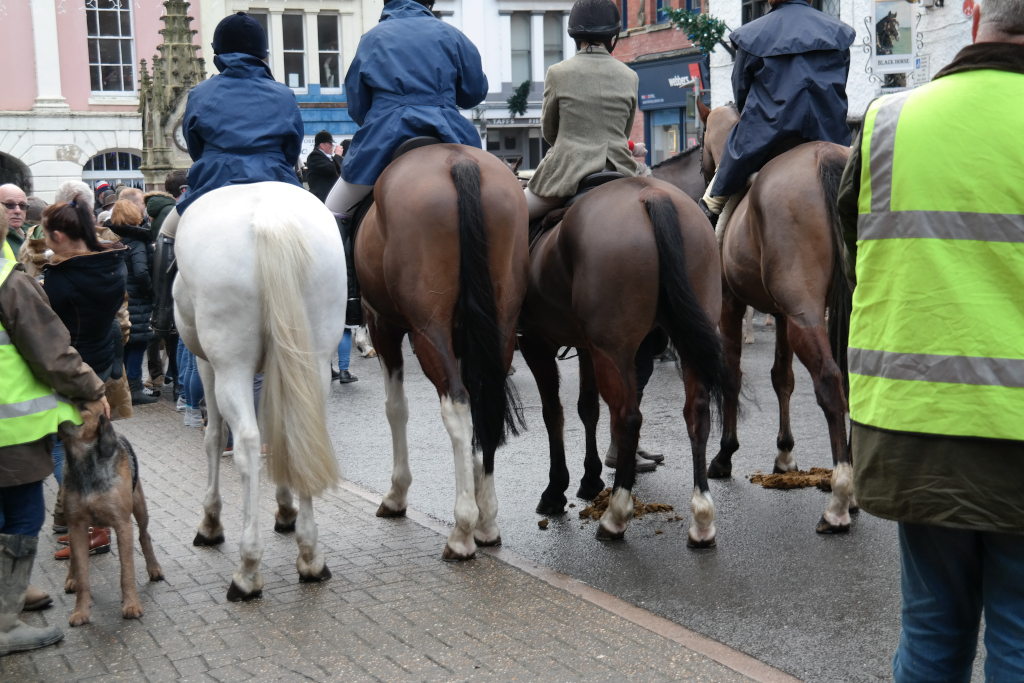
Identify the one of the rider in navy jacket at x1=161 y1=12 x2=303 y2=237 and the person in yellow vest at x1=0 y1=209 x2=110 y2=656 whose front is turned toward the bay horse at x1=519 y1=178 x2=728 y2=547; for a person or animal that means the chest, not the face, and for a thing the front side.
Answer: the person in yellow vest

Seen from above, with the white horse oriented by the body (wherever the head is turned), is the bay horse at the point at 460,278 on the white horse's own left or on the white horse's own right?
on the white horse's own right

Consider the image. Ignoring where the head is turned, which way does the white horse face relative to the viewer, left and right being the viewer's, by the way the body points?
facing away from the viewer

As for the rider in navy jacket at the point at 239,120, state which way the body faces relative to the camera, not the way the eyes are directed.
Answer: away from the camera

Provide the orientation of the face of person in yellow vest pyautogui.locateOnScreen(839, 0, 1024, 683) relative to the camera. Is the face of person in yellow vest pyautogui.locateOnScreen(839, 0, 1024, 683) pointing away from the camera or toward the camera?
away from the camera

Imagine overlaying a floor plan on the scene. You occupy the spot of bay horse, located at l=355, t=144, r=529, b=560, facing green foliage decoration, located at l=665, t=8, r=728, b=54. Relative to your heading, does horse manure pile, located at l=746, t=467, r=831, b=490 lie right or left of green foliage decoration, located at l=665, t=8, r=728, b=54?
right

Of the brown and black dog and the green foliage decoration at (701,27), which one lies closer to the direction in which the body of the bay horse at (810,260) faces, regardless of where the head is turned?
the green foliage decoration

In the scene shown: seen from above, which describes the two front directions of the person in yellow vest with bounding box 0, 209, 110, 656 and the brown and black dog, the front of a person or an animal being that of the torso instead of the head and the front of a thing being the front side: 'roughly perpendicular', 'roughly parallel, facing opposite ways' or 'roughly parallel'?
roughly perpendicular

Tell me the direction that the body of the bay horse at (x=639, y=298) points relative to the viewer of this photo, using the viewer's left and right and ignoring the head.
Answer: facing away from the viewer and to the left of the viewer

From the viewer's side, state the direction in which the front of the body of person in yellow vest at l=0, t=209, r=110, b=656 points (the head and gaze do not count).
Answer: to the viewer's right
